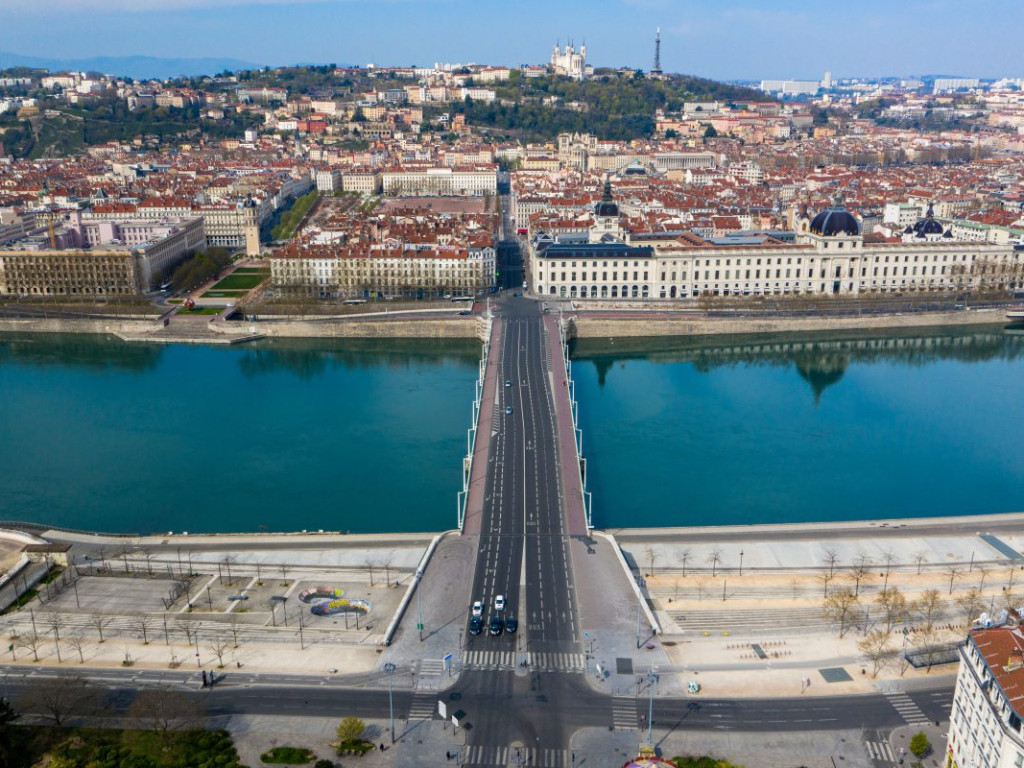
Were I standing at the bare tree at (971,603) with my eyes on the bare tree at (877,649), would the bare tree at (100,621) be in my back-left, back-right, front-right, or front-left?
front-right

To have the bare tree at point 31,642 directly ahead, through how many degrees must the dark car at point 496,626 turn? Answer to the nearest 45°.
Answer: approximately 90° to its right

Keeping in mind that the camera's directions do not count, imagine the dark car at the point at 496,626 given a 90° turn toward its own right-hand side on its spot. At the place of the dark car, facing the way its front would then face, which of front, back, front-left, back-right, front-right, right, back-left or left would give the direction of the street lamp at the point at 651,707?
back-left

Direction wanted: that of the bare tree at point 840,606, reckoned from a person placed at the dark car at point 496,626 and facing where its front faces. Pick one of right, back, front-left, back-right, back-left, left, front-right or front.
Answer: left

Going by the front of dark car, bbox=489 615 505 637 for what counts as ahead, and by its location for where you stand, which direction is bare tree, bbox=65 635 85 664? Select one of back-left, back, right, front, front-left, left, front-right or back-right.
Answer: right

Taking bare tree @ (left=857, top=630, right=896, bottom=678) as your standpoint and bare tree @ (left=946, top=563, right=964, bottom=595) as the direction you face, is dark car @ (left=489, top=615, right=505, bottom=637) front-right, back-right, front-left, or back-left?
back-left

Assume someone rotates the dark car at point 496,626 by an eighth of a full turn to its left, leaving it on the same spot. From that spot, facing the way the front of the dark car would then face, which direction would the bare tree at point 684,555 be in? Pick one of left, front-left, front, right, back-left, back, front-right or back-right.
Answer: left

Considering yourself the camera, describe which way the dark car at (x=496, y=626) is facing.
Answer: facing the viewer

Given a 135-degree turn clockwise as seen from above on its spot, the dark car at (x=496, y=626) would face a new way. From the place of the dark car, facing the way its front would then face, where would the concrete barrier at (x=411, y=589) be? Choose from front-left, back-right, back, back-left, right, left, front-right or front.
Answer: front

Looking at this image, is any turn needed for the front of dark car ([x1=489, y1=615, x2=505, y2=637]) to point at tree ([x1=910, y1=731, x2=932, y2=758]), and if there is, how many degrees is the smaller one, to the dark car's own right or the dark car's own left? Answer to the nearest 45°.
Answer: approximately 45° to the dark car's own left

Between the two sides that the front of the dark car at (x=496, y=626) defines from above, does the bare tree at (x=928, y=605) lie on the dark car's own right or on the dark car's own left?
on the dark car's own left

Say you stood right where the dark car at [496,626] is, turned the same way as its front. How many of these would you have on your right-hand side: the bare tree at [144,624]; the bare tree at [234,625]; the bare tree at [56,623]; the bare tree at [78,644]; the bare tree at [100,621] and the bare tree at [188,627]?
6

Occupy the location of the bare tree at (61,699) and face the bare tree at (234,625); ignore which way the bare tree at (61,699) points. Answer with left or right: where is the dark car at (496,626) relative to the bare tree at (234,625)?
right

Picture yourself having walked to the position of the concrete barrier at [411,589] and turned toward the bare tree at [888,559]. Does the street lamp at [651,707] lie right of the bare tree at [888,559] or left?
right

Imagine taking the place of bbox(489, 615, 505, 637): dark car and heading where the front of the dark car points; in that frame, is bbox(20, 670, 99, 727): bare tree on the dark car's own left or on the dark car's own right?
on the dark car's own right

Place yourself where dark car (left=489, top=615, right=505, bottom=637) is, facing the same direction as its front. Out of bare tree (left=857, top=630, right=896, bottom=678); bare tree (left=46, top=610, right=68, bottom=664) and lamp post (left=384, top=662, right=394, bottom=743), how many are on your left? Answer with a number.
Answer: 1

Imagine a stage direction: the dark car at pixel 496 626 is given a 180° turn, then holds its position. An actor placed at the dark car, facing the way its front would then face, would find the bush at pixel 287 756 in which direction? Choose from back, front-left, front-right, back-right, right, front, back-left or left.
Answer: back-left

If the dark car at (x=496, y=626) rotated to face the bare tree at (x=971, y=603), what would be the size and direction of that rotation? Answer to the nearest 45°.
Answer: approximately 90° to its left
